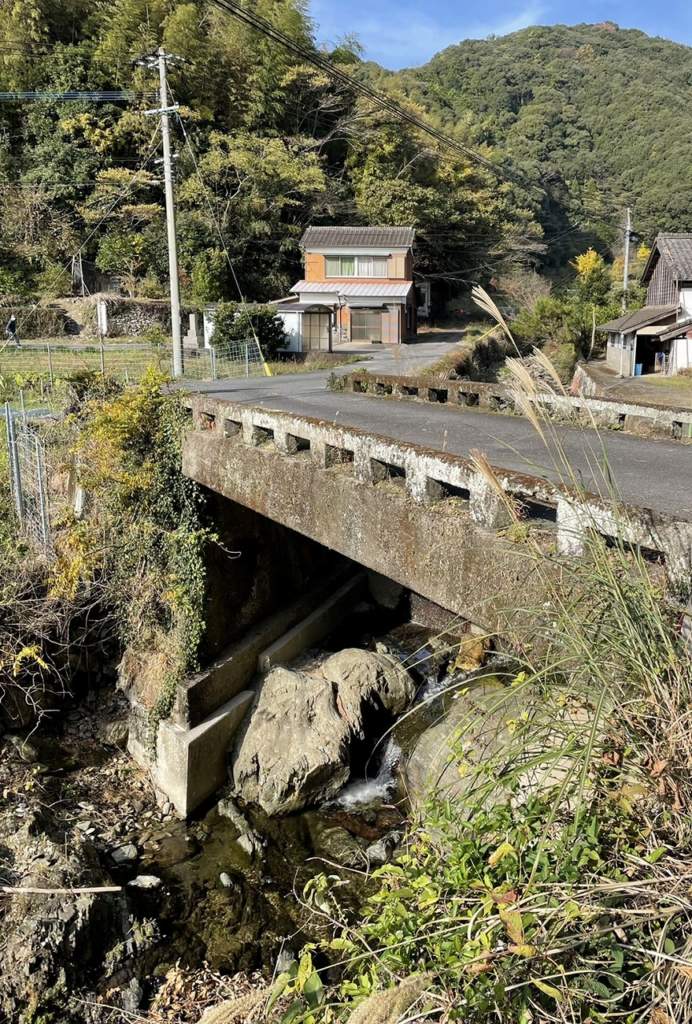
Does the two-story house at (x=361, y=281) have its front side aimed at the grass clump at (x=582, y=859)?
yes

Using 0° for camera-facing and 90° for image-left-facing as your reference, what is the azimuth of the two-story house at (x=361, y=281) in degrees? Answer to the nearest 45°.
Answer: approximately 0°

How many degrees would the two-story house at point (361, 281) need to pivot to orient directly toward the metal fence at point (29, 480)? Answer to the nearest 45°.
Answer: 0° — it already faces it

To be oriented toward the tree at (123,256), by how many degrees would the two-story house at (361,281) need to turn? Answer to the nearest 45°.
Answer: approximately 90° to its right

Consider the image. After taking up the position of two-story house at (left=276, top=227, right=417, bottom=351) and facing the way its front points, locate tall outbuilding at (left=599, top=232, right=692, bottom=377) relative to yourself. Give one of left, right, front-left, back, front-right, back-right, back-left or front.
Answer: front-left

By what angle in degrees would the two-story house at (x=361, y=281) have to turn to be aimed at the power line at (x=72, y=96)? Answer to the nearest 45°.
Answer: approximately 90° to its right

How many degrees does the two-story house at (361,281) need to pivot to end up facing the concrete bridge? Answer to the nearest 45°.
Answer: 0° — it already faces it

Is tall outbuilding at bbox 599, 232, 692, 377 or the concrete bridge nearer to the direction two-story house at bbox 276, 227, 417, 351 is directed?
the concrete bridge

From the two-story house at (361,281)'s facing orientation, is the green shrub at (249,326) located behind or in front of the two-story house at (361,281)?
in front

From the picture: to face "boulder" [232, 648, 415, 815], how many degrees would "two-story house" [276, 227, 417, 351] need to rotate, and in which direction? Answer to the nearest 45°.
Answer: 0° — it already faces it

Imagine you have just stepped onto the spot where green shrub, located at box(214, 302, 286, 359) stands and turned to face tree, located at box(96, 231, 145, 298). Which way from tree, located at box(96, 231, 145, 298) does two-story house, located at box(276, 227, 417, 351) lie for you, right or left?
right
